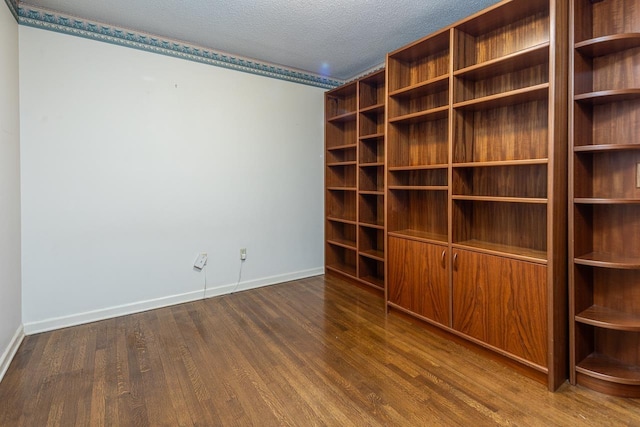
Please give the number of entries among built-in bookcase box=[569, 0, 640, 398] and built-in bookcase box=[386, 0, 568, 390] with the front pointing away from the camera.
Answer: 0

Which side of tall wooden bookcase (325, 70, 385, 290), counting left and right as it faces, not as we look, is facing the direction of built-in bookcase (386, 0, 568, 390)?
left

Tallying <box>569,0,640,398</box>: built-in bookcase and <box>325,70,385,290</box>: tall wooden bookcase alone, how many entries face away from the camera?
0

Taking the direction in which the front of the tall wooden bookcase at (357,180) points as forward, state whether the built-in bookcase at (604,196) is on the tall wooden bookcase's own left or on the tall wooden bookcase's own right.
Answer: on the tall wooden bookcase's own left

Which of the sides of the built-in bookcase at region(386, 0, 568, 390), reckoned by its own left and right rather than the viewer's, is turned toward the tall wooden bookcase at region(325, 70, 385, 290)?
right

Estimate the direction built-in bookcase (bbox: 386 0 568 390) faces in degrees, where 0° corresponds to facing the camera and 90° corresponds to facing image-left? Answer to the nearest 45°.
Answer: approximately 45°

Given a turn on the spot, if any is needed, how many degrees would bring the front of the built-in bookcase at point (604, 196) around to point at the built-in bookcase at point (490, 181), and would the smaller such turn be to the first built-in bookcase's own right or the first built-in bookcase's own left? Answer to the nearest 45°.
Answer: approximately 90° to the first built-in bookcase's own right
